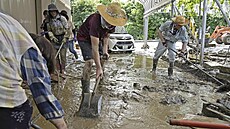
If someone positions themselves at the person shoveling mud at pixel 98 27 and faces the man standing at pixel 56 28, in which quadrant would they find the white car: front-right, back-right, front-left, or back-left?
front-right

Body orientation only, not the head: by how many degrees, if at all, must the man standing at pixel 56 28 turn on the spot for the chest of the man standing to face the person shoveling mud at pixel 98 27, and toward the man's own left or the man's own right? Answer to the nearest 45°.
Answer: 0° — they already face them

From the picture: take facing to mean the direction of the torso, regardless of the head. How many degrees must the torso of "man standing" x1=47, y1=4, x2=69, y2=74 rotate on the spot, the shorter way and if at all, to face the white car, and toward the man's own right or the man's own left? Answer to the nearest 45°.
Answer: approximately 135° to the man's own left

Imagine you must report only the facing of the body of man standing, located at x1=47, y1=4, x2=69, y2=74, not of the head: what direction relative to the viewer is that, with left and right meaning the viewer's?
facing the viewer

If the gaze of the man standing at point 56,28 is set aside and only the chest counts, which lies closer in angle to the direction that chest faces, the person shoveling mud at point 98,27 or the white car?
the person shoveling mud
